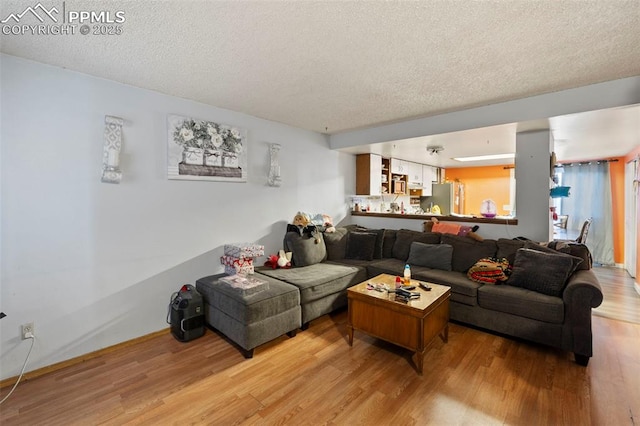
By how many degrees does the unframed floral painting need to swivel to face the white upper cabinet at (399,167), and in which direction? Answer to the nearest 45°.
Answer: approximately 45° to its left

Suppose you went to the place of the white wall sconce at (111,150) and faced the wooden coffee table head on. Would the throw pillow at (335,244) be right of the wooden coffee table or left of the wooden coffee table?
left

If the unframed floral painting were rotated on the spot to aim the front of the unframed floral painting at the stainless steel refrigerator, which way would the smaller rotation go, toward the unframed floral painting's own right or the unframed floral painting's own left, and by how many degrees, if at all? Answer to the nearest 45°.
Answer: approximately 45° to the unframed floral painting's own left

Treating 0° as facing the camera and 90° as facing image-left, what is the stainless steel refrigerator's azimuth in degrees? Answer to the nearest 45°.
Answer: approximately 315°

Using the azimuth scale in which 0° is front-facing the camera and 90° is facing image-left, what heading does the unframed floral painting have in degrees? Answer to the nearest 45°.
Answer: approximately 315°

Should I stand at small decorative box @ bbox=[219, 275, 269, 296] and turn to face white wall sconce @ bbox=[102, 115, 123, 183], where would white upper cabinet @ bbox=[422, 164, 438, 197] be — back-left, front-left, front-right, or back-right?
back-right

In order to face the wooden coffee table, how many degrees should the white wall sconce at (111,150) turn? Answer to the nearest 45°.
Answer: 0° — it already faces it
